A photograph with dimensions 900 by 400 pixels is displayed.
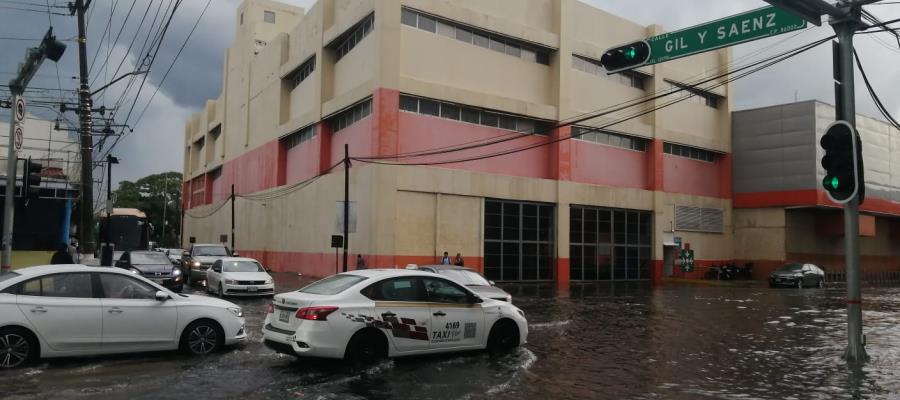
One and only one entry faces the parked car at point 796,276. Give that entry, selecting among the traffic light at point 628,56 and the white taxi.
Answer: the white taxi

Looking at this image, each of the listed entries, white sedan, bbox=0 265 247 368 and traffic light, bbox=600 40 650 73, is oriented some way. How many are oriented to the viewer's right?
1

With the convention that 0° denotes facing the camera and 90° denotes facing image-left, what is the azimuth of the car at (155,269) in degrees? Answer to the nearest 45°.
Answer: approximately 315°

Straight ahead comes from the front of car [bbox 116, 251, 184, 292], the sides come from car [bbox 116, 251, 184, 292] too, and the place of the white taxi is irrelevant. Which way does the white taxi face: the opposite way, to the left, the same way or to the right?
to the left

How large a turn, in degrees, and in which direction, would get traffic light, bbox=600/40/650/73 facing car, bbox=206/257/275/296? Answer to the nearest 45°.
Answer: approximately 135° to its right

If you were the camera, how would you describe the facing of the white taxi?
facing away from the viewer and to the right of the viewer

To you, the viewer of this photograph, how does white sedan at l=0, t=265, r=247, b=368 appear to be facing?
facing to the right of the viewer

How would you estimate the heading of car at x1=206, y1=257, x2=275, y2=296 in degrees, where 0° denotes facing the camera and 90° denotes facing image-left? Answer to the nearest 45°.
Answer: approximately 315°

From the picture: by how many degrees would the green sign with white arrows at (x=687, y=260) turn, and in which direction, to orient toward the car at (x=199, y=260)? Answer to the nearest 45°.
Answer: approximately 45° to its right

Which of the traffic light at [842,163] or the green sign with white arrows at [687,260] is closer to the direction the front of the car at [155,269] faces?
the traffic light

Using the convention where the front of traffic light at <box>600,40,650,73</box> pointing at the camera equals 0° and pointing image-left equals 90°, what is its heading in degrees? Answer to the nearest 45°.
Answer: approximately 0°

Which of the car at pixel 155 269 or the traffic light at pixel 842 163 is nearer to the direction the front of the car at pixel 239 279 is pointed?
the traffic light

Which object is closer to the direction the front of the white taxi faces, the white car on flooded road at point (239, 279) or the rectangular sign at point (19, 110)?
the white car on flooded road
